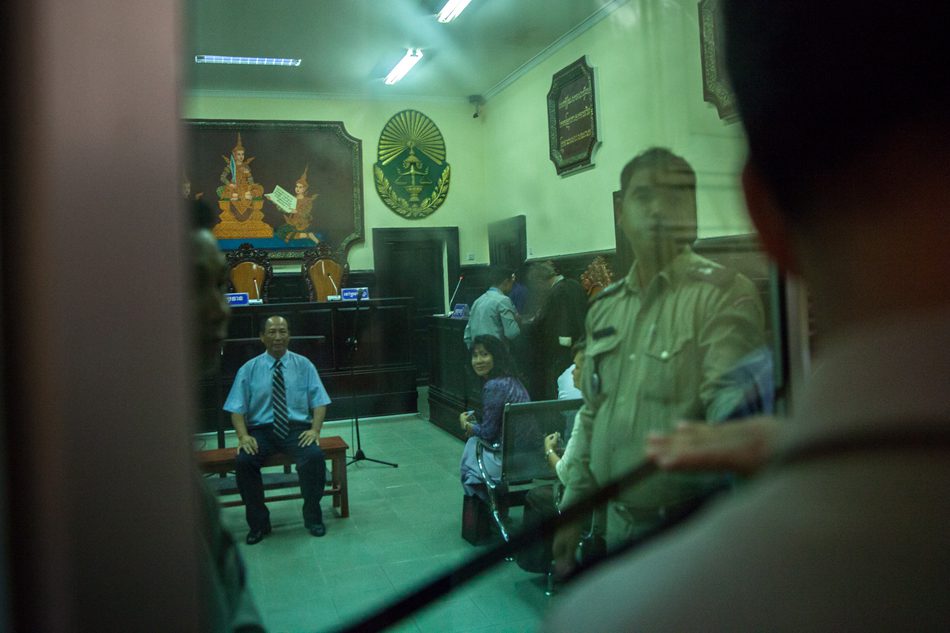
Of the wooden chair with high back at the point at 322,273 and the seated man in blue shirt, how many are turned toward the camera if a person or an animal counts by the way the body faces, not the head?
2

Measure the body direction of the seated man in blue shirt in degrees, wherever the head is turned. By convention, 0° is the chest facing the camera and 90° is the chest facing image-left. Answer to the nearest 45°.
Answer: approximately 0°
